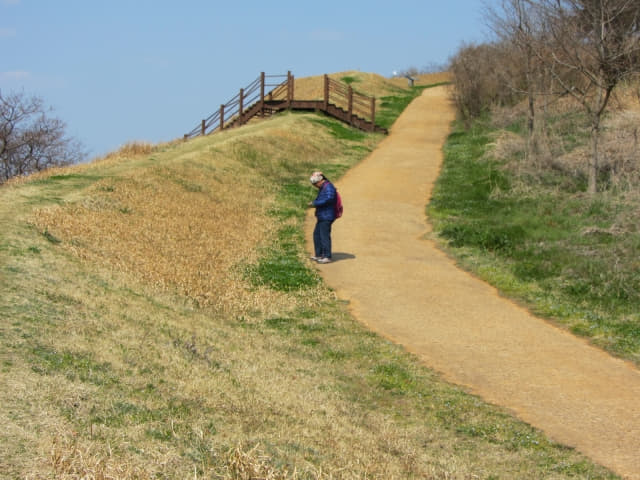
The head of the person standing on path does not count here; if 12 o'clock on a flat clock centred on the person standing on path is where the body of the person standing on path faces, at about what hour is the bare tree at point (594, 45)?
The bare tree is roughly at 5 o'clock from the person standing on path.

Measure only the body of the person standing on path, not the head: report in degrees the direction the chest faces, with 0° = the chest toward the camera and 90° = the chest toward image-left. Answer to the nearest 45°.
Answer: approximately 90°
